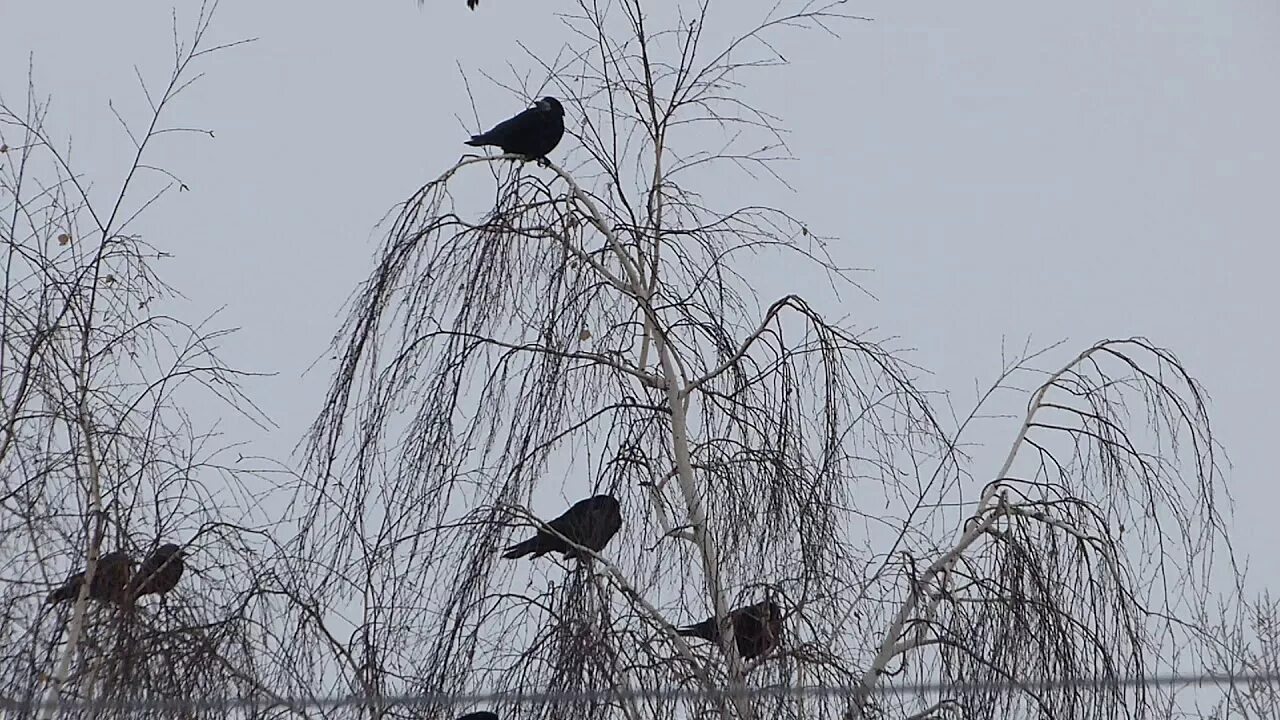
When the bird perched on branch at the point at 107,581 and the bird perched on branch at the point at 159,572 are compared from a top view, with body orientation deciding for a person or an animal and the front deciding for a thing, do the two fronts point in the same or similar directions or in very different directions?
same or similar directions

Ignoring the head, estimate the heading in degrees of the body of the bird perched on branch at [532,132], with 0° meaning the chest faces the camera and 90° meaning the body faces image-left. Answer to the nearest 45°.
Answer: approximately 270°

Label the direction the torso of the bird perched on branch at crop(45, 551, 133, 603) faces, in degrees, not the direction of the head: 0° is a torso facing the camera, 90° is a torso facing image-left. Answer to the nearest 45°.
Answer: approximately 270°

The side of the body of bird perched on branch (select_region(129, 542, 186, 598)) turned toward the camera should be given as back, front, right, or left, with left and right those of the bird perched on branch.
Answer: right

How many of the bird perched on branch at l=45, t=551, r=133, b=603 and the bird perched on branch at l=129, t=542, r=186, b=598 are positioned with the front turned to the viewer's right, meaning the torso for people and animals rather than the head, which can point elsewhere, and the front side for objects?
2

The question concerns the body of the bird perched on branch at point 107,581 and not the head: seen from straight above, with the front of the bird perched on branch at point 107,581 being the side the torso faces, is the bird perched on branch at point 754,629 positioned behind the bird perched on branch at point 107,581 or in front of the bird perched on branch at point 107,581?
in front

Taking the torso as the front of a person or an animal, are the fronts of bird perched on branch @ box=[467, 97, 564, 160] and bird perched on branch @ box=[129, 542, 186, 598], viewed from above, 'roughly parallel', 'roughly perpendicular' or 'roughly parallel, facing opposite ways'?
roughly parallel

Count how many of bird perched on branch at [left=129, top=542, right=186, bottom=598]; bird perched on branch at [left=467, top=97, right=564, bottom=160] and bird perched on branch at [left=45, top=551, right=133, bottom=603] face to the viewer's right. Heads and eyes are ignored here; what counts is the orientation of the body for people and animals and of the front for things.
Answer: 3

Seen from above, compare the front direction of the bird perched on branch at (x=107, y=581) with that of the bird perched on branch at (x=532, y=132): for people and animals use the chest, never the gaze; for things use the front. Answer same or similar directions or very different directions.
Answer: same or similar directions
